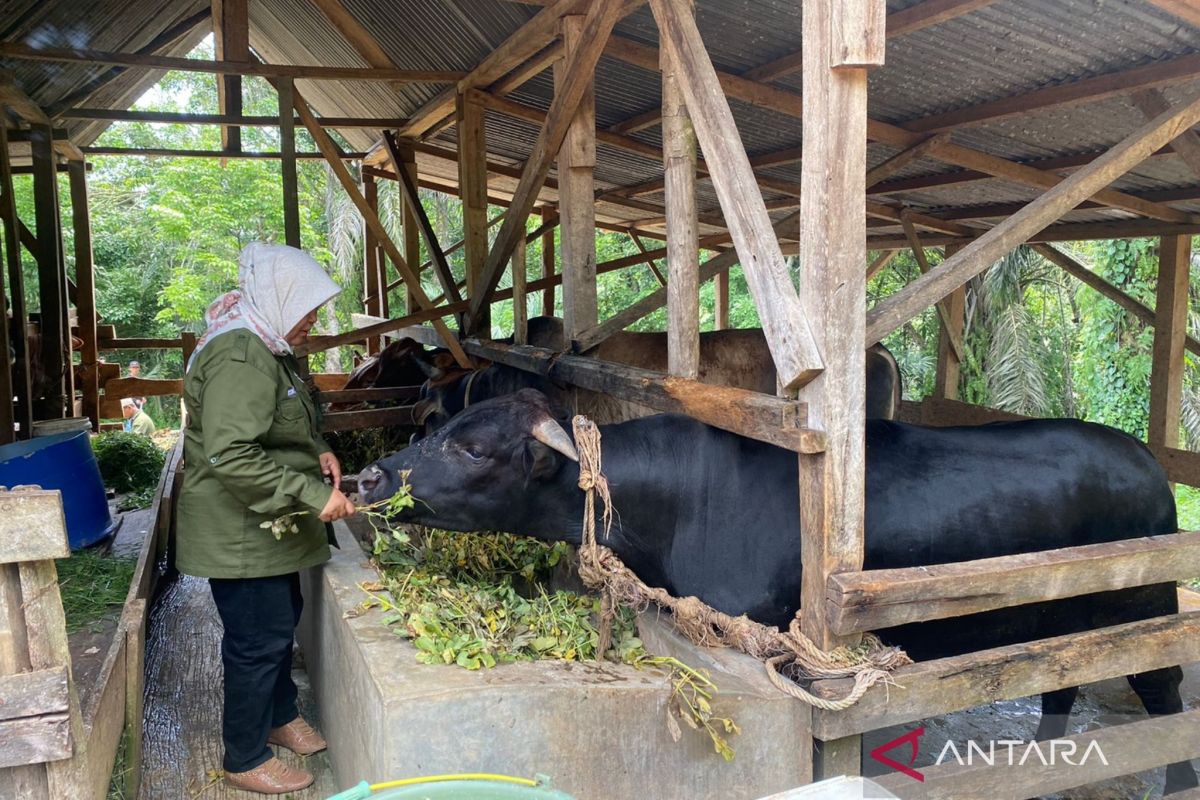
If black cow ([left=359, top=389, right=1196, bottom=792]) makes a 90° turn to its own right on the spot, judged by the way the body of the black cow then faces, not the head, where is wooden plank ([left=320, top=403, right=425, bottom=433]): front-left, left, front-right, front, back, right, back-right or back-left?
front-left

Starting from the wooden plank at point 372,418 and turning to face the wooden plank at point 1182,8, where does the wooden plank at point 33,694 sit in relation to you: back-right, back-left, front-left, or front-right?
front-right

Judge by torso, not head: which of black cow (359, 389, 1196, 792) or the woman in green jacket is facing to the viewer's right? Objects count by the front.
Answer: the woman in green jacket

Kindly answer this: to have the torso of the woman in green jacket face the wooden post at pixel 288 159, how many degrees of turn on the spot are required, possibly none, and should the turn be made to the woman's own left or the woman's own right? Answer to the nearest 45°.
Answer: approximately 90° to the woman's own left

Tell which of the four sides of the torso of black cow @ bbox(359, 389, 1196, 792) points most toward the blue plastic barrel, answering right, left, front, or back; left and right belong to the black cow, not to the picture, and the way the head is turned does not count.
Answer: front

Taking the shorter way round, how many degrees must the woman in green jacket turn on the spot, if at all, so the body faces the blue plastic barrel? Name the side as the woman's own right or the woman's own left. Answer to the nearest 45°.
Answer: approximately 90° to the woman's own left

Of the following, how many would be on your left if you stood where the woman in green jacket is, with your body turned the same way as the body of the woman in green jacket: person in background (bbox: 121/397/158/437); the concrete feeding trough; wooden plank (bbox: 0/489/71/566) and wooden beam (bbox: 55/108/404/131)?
2

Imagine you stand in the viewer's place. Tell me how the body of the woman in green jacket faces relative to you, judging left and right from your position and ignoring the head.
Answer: facing to the right of the viewer

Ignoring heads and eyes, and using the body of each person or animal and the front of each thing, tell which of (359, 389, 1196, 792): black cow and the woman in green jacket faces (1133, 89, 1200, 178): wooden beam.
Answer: the woman in green jacket

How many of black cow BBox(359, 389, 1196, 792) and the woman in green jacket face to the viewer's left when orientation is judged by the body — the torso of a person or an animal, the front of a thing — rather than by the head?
1

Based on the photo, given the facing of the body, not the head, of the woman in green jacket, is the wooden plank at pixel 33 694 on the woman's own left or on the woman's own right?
on the woman's own right

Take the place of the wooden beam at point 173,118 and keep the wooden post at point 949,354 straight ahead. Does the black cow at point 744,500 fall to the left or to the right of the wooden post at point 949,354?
right

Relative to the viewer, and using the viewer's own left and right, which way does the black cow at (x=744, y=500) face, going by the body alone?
facing to the left of the viewer

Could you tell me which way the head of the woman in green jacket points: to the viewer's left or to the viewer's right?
to the viewer's right

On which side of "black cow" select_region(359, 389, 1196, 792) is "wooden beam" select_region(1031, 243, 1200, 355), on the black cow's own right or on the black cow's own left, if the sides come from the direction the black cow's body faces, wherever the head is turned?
on the black cow's own right
